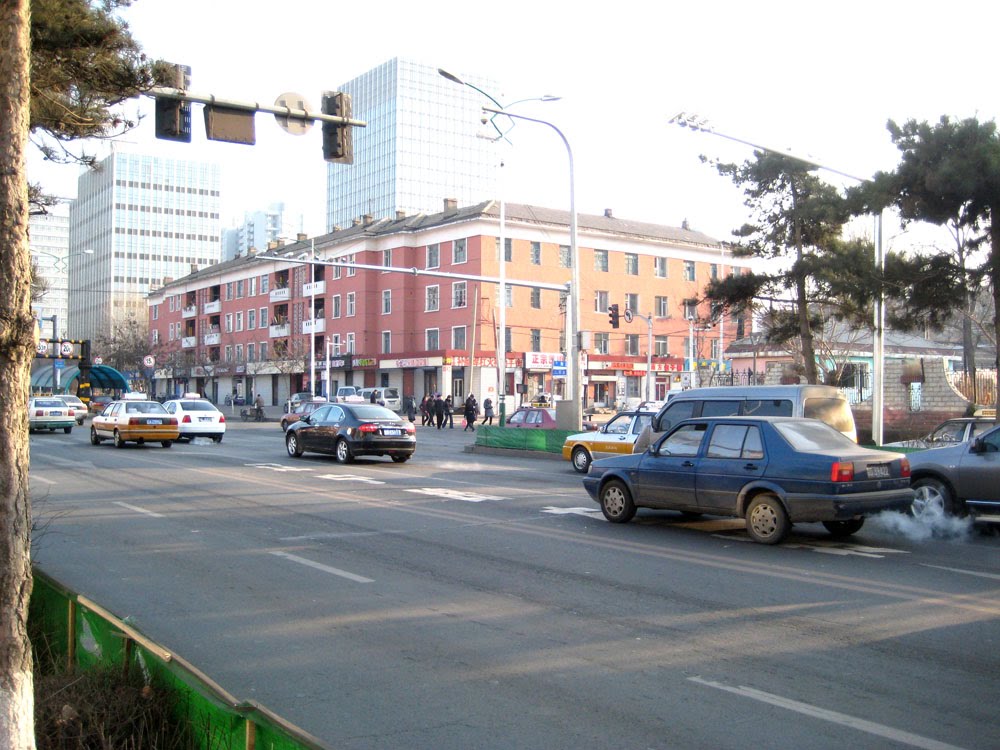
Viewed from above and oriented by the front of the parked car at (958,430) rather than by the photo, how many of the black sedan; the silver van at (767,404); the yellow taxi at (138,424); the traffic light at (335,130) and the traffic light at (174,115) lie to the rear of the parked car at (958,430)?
0

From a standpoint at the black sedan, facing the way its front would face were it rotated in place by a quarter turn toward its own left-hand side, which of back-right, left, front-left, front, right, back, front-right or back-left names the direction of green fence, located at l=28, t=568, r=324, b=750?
front-left

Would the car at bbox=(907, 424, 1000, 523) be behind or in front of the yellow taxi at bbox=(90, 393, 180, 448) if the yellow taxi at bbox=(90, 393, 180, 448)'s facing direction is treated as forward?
behind

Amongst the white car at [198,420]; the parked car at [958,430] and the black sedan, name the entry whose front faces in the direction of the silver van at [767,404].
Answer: the parked car

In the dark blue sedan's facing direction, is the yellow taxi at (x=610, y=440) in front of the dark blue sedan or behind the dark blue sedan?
in front

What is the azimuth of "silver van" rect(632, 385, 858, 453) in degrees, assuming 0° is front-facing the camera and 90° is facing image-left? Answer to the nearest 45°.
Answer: approximately 135°

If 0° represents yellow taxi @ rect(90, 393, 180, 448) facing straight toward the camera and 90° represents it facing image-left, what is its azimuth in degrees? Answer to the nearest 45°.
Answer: approximately 135°

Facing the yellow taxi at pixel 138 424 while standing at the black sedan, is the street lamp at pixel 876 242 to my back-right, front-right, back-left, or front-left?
back-right

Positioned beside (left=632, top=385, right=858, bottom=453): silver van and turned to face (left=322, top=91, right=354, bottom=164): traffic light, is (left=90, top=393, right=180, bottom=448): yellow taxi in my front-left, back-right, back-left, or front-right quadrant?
front-right

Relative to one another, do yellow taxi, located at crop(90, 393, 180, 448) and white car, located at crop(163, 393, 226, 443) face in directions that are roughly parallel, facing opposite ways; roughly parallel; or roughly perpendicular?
roughly parallel

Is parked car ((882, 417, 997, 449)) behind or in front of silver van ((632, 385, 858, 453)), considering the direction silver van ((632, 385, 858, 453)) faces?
behind

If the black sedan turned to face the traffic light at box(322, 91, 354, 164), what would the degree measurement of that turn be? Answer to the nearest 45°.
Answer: approximately 135° to its left

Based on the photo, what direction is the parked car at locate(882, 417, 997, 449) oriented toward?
to the viewer's left

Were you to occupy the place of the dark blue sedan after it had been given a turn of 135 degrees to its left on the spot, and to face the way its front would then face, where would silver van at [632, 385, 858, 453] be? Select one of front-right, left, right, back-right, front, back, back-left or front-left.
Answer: back

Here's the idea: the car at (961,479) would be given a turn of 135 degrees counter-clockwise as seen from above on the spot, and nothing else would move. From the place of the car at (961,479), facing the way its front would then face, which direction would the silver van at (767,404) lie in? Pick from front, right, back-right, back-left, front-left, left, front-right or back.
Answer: back

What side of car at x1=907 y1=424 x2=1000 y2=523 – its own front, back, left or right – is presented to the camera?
left

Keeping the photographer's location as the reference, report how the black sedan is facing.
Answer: facing away from the viewer and to the left of the viewer
